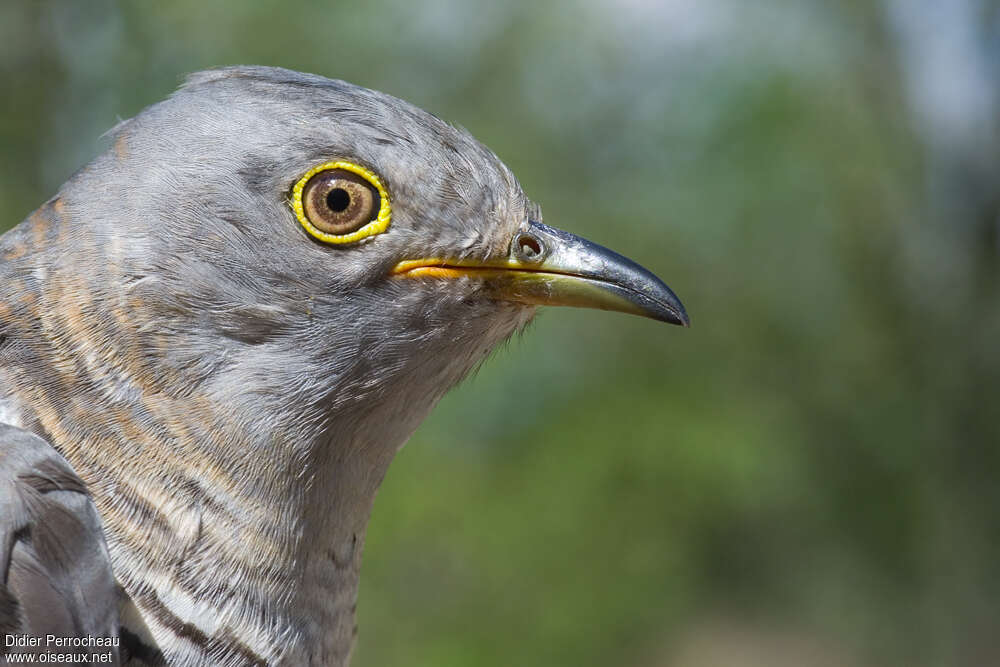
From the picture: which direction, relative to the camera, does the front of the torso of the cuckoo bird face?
to the viewer's right
